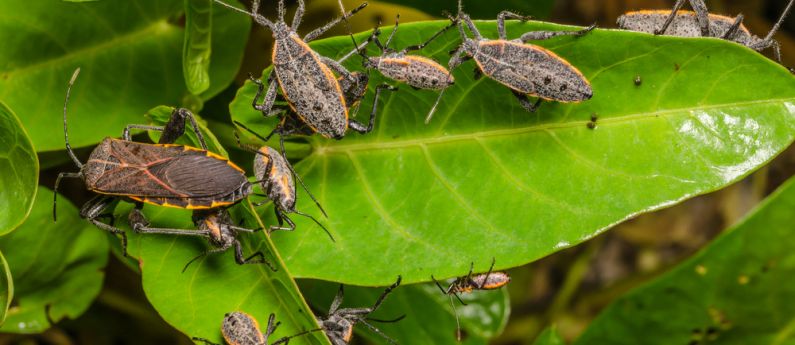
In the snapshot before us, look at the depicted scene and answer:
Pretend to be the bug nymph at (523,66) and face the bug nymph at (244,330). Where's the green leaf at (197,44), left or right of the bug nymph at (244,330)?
right

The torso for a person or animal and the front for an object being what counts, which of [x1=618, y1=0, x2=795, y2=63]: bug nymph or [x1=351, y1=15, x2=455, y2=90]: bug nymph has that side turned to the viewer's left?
[x1=351, y1=15, x2=455, y2=90]: bug nymph

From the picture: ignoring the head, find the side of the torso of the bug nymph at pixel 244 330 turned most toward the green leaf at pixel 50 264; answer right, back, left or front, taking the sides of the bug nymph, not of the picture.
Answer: back

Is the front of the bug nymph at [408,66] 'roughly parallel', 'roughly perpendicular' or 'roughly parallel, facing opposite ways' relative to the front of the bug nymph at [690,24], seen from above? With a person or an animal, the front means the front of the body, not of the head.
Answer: roughly parallel, facing opposite ways

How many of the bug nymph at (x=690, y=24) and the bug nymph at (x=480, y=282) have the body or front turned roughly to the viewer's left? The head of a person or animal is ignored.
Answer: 1

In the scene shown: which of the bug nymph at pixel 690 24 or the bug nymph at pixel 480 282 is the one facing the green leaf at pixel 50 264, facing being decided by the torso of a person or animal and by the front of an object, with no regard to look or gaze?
the bug nymph at pixel 480 282

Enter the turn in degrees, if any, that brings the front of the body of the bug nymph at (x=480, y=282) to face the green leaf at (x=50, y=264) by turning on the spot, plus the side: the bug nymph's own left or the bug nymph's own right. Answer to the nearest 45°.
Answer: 0° — it already faces it

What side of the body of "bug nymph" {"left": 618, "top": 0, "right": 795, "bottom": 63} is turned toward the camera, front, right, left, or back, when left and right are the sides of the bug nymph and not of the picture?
right

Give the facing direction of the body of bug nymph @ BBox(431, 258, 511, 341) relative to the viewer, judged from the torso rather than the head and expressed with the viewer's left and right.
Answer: facing to the left of the viewer

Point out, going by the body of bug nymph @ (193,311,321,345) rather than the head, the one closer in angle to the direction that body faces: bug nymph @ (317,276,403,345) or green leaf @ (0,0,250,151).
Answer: the bug nymph

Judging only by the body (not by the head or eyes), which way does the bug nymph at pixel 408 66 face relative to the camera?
to the viewer's left
